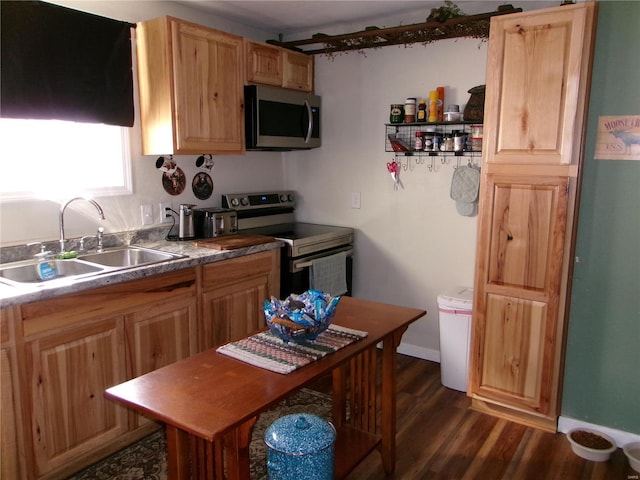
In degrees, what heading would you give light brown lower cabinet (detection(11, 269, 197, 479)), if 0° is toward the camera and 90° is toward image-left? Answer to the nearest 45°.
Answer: approximately 315°

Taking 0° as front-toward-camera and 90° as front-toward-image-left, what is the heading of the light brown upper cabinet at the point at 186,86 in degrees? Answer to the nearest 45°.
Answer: approximately 315°

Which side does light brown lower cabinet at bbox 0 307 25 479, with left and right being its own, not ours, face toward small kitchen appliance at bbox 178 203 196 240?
left

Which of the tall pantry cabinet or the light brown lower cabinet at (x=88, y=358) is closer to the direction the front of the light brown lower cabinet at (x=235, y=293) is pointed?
the tall pantry cabinet

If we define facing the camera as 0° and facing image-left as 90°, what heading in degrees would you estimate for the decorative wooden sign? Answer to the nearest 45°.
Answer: approximately 0°

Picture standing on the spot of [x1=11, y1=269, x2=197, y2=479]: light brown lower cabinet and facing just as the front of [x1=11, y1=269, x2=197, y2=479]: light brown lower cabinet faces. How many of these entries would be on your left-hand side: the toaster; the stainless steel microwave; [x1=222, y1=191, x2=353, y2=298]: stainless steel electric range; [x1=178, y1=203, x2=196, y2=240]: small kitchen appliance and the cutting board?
5

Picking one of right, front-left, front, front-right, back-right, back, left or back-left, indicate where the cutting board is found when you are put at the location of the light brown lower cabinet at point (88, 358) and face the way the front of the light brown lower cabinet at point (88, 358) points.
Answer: left

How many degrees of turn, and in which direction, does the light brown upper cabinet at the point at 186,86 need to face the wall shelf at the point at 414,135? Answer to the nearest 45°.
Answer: approximately 45° to its left

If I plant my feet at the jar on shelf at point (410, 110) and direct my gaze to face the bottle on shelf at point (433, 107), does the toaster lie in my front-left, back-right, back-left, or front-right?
back-right

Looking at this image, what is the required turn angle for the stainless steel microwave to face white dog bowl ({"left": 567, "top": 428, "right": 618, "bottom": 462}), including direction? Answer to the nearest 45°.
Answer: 0° — it already faces it
